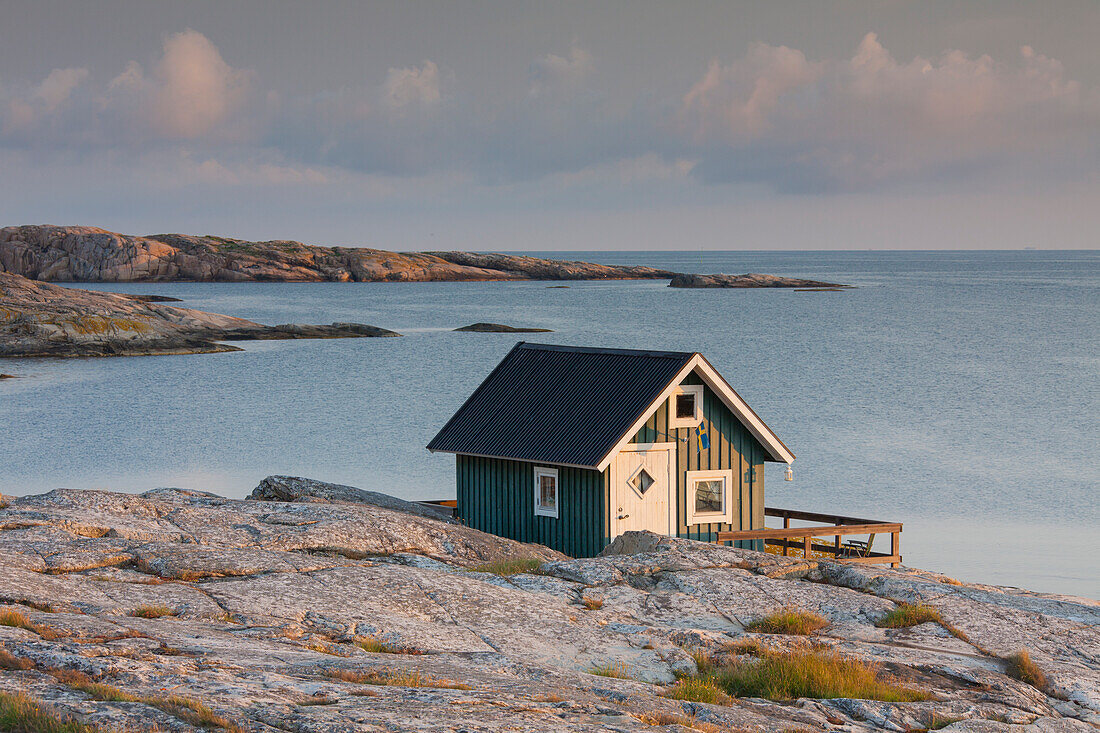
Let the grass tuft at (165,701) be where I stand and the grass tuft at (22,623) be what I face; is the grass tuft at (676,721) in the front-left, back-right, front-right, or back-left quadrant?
back-right

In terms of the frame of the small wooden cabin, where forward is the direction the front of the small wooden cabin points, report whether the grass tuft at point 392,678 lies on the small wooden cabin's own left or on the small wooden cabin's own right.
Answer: on the small wooden cabin's own right

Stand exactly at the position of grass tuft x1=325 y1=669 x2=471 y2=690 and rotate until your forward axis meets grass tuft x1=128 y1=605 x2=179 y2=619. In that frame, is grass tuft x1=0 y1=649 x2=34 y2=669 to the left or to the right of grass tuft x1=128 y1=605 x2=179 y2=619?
left

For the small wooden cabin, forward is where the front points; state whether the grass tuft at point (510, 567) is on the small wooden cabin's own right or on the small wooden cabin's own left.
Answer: on the small wooden cabin's own right

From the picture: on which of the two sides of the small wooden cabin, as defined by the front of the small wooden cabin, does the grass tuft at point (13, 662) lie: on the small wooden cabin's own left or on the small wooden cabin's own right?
on the small wooden cabin's own right

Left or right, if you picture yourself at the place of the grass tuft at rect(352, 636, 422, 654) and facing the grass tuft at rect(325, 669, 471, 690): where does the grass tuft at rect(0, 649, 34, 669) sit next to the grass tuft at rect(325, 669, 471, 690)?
right

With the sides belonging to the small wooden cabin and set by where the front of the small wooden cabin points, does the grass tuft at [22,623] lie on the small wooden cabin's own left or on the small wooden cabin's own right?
on the small wooden cabin's own right

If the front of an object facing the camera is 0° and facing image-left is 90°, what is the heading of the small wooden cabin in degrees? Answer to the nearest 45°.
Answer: approximately 315°

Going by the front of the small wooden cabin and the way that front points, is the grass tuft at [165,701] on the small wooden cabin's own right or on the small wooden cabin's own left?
on the small wooden cabin's own right

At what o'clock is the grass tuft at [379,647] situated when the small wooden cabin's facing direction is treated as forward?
The grass tuft is roughly at 2 o'clock from the small wooden cabin.

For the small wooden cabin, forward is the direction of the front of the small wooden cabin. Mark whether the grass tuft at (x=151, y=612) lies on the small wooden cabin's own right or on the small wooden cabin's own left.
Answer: on the small wooden cabin's own right

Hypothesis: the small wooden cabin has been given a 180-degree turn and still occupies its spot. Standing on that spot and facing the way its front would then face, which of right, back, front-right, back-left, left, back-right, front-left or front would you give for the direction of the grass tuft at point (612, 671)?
back-left

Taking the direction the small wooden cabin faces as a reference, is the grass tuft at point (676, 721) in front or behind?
in front
